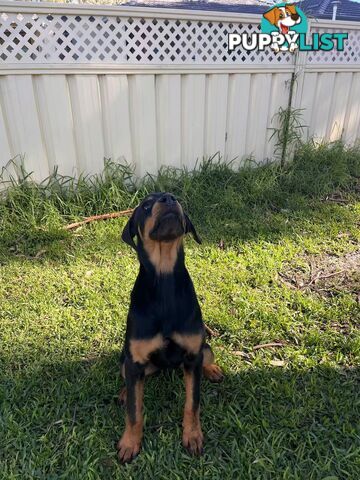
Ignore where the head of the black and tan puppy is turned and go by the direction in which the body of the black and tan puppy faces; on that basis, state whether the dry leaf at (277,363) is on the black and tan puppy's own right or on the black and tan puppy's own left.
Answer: on the black and tan puppy's own left

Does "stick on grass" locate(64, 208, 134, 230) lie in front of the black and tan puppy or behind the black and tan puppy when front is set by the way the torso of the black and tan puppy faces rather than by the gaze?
behind

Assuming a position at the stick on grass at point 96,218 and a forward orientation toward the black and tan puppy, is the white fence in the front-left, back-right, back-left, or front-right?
back-left

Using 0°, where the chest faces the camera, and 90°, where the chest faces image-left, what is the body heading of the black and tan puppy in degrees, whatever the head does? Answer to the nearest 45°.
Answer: approximately 0°

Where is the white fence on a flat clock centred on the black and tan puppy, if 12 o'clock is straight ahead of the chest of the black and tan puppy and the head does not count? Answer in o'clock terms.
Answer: The white fence is roughly at 6 o'clock from the black and tan puppy.
